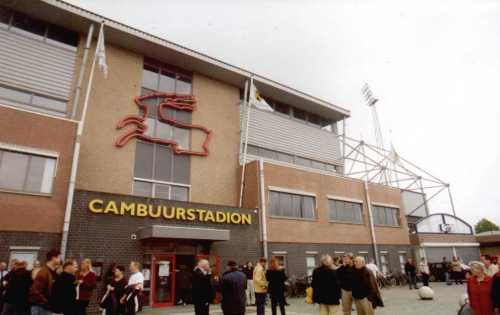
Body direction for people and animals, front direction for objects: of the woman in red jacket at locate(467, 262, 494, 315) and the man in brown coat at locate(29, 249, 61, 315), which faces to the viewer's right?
the man in brown coat

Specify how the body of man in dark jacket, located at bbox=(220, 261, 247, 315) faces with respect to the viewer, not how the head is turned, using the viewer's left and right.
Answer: facing away from the viewer

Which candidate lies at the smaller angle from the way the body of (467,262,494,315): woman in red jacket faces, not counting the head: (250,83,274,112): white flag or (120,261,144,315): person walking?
the person walking

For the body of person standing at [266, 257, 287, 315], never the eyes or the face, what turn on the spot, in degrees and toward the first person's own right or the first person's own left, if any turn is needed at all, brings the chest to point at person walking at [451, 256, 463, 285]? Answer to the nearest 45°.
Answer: approximately 45° to the first person's own right

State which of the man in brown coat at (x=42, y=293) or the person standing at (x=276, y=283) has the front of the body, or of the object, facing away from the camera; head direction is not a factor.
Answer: the person standing

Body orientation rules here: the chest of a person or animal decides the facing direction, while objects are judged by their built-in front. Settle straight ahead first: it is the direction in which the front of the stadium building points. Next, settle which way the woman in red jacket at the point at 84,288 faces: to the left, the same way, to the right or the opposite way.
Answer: to the right

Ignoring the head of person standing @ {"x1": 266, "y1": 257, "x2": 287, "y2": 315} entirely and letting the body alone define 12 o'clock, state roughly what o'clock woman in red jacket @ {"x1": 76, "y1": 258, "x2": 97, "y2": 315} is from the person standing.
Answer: The woman in red jacket is roughly at 8 o'clock from the person standing.

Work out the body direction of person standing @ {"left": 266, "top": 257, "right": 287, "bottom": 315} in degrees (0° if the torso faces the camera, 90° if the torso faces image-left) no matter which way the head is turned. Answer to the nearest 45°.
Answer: approximately 180°

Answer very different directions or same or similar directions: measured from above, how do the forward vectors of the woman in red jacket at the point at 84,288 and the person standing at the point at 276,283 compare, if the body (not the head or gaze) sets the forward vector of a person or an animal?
very different directions

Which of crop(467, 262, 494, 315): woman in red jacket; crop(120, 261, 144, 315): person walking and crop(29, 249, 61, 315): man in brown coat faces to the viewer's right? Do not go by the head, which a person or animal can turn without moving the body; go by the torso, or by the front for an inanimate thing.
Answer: the man in brown coat

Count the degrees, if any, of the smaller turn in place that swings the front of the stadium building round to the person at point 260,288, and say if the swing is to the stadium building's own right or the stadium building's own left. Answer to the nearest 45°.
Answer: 0° — it already faces them

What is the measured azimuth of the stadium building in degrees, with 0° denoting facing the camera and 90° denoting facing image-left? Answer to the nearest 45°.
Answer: approximately 315°

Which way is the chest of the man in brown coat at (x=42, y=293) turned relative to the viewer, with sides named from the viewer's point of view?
facing to the right of the viewer

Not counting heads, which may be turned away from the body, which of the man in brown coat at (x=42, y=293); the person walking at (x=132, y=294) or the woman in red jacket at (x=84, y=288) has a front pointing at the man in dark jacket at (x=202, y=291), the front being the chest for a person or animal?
the man in brown coat
